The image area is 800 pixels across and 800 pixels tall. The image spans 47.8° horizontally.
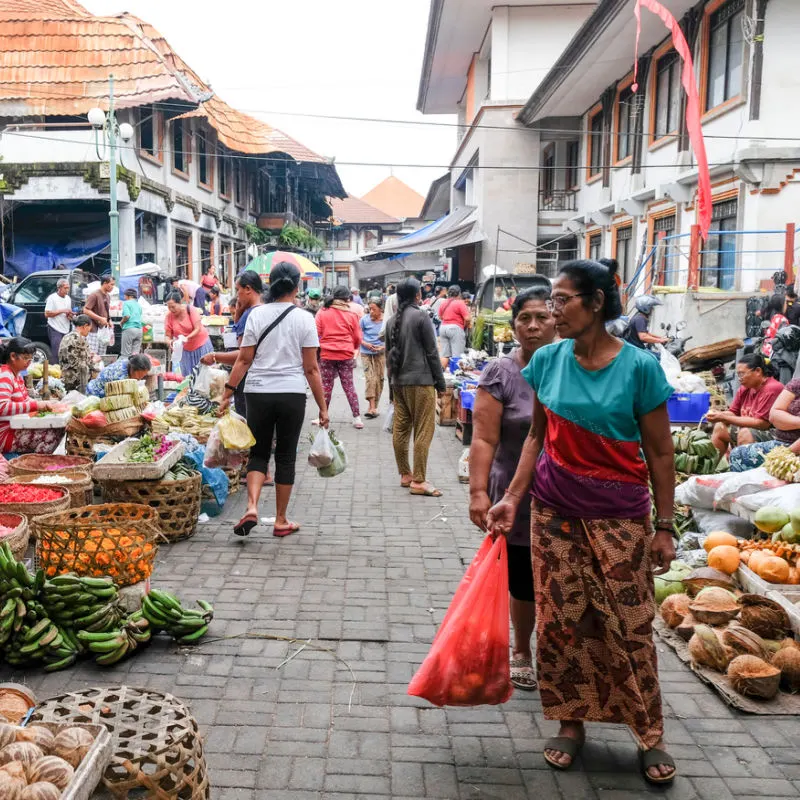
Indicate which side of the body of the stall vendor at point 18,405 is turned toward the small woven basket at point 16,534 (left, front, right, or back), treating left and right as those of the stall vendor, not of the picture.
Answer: right

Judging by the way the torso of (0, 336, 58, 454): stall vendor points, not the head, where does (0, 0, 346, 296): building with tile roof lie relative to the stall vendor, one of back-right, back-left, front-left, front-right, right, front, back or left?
left

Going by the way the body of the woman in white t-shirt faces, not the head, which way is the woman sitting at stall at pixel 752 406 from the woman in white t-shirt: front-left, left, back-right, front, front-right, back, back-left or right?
right

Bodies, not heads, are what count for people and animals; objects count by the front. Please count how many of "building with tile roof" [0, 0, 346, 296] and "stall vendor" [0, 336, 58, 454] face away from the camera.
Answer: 0

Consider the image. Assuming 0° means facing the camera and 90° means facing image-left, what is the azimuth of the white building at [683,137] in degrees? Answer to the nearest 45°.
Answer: approximately 45°

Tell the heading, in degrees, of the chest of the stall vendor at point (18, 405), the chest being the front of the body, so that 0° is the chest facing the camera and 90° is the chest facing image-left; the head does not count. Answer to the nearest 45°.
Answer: approximately 270°

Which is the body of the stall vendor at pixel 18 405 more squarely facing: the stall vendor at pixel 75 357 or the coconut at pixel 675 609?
the coconut

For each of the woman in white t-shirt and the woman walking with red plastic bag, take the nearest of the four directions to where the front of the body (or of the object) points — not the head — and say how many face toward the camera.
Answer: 1

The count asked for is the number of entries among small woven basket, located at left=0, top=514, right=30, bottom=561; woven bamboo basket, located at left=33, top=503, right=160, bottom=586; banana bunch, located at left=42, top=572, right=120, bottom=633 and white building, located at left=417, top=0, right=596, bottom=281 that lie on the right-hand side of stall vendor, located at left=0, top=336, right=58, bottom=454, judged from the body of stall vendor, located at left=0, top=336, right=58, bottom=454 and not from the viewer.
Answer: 3

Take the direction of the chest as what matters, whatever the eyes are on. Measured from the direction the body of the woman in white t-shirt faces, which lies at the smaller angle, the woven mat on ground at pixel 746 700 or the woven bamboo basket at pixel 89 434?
the woven bamboo basket

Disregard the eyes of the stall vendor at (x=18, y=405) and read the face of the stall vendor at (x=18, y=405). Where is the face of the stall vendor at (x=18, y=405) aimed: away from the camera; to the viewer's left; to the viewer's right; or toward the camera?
to the viewer's right

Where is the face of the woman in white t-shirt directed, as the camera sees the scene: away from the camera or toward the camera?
away from the camera

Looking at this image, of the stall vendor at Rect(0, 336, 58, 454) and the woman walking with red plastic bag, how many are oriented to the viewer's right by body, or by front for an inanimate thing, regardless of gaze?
1
